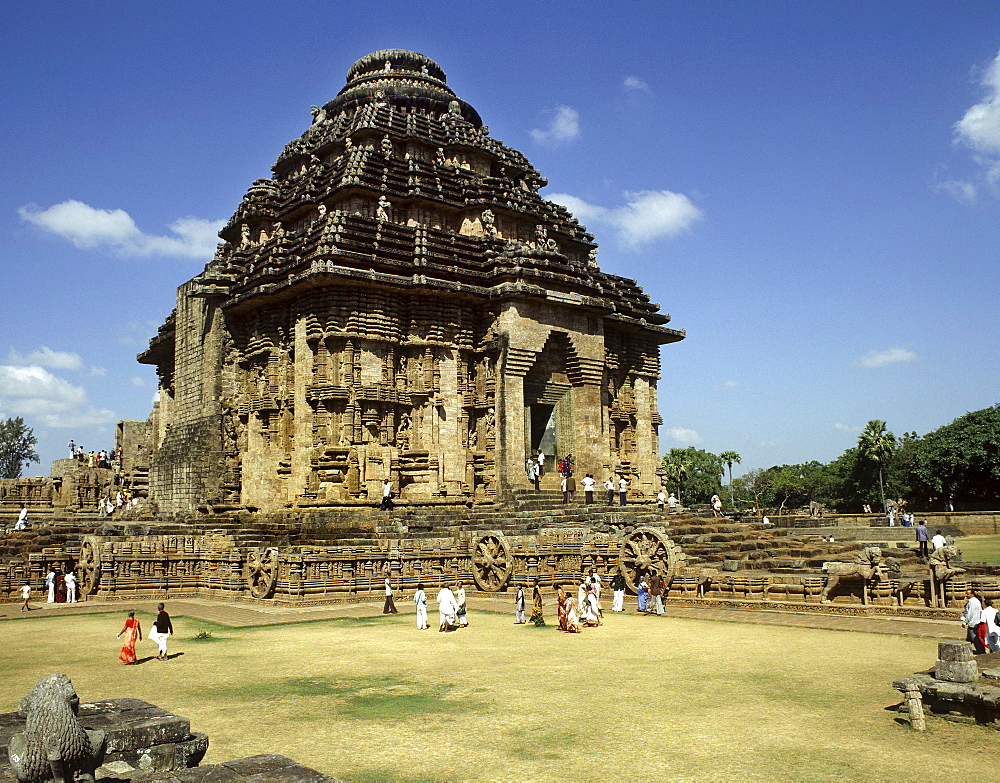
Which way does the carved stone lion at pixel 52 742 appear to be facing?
away from the camera

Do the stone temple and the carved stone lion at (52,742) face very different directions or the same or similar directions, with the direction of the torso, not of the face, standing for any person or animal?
very different directions

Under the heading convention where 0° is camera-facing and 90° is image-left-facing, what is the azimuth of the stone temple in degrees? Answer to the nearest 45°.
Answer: approximately 315°

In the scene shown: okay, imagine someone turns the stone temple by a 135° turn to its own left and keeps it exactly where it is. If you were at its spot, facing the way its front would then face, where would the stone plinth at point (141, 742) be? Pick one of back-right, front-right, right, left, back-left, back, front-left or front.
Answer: back

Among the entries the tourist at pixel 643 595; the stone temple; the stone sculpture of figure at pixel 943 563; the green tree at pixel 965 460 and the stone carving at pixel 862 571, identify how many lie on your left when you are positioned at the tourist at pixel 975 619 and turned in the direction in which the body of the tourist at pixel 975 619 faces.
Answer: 0

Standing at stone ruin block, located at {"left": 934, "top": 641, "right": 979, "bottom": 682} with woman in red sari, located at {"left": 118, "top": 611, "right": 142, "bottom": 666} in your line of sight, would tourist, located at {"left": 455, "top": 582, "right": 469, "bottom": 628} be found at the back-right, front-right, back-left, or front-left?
front-right

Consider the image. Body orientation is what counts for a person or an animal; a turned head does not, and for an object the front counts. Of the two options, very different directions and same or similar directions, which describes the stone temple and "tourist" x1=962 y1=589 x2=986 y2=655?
very different directions

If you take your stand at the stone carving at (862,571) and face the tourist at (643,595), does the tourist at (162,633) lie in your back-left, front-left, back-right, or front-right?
front-left

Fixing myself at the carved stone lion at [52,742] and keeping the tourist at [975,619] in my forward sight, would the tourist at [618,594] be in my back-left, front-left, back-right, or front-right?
front-left

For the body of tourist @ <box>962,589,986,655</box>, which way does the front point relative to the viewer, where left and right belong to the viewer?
facing to the left of the viewer

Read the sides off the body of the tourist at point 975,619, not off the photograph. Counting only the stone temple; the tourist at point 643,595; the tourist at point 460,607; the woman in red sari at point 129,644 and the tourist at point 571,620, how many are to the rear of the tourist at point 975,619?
0

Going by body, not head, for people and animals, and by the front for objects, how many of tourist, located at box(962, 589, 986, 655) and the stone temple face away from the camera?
0

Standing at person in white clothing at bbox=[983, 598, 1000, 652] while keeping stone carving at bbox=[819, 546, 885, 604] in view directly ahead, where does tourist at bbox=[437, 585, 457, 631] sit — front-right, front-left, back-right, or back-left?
front-left

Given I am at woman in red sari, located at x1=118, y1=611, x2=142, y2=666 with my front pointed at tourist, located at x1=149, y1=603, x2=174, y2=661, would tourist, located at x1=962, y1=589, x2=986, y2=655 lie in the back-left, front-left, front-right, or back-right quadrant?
front-right
